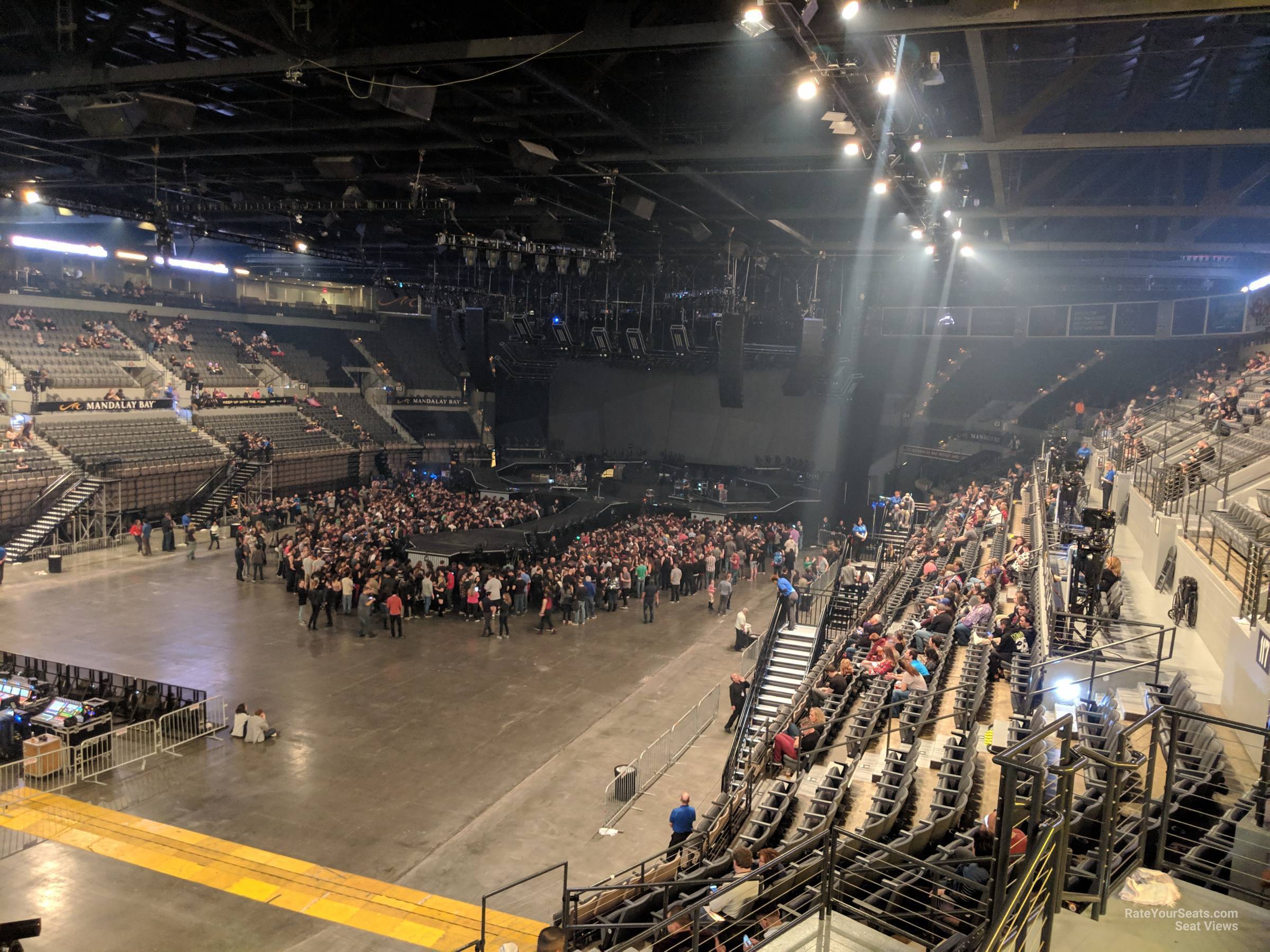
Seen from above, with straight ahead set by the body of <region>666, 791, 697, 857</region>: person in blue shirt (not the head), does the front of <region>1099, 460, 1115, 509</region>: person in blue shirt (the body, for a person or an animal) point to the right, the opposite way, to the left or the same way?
to the left

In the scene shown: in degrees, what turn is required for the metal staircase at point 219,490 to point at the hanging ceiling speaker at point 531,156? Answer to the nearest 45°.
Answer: approximately 45° to its left

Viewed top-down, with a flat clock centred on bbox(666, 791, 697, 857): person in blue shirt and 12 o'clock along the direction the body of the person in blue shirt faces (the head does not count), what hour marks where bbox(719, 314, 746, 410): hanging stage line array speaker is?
The hanging stage line array speaker is roughly at 12 o'clock from the person in blue shirt.

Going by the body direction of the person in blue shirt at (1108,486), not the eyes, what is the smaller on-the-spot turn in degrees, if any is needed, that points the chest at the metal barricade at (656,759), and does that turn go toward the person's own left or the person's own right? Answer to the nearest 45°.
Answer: approximately 45° to the person's own left

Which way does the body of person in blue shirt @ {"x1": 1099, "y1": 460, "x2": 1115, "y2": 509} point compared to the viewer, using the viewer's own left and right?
facing to the left of the viewer

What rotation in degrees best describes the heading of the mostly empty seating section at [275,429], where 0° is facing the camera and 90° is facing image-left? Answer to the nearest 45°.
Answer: approximately 315°
